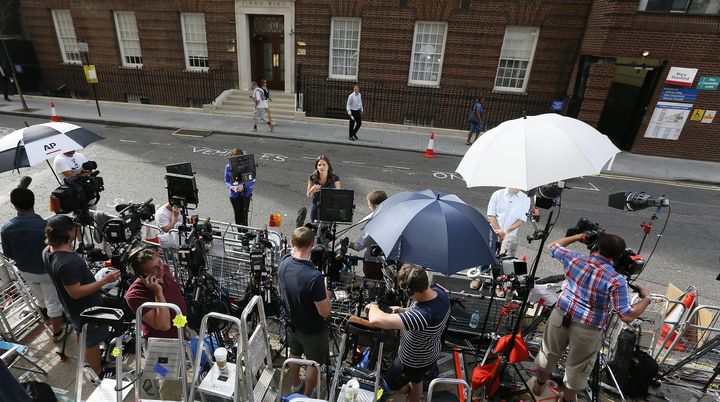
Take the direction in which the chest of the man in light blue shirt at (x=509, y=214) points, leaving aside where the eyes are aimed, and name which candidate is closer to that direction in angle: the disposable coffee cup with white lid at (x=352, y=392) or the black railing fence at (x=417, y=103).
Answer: the disposable coffee cup with white lid

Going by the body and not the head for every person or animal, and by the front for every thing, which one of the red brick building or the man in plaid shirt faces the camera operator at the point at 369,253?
the red brick building

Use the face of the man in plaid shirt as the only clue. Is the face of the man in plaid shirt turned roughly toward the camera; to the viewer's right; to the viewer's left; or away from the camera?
away from the camera

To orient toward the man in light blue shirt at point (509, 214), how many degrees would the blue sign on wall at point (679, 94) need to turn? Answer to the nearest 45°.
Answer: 0° — it already faces them

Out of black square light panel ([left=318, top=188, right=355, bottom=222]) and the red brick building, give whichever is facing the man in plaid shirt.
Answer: the red brick building

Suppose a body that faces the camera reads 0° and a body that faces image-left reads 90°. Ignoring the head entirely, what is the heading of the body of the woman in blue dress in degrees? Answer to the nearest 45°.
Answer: approximately 0°

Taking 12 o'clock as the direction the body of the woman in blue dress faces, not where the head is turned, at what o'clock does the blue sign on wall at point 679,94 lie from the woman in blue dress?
The blue sign on wall is roughly at 8 o'clock from the woman in blue dress.

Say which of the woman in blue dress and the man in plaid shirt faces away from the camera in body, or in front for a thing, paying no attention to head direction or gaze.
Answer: the man in plaid shirt

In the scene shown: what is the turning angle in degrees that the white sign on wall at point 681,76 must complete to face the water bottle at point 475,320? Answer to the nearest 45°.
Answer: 0° — it already faces it
